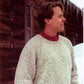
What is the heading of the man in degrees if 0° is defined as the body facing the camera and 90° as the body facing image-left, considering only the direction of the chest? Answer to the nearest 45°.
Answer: approximately 315°
